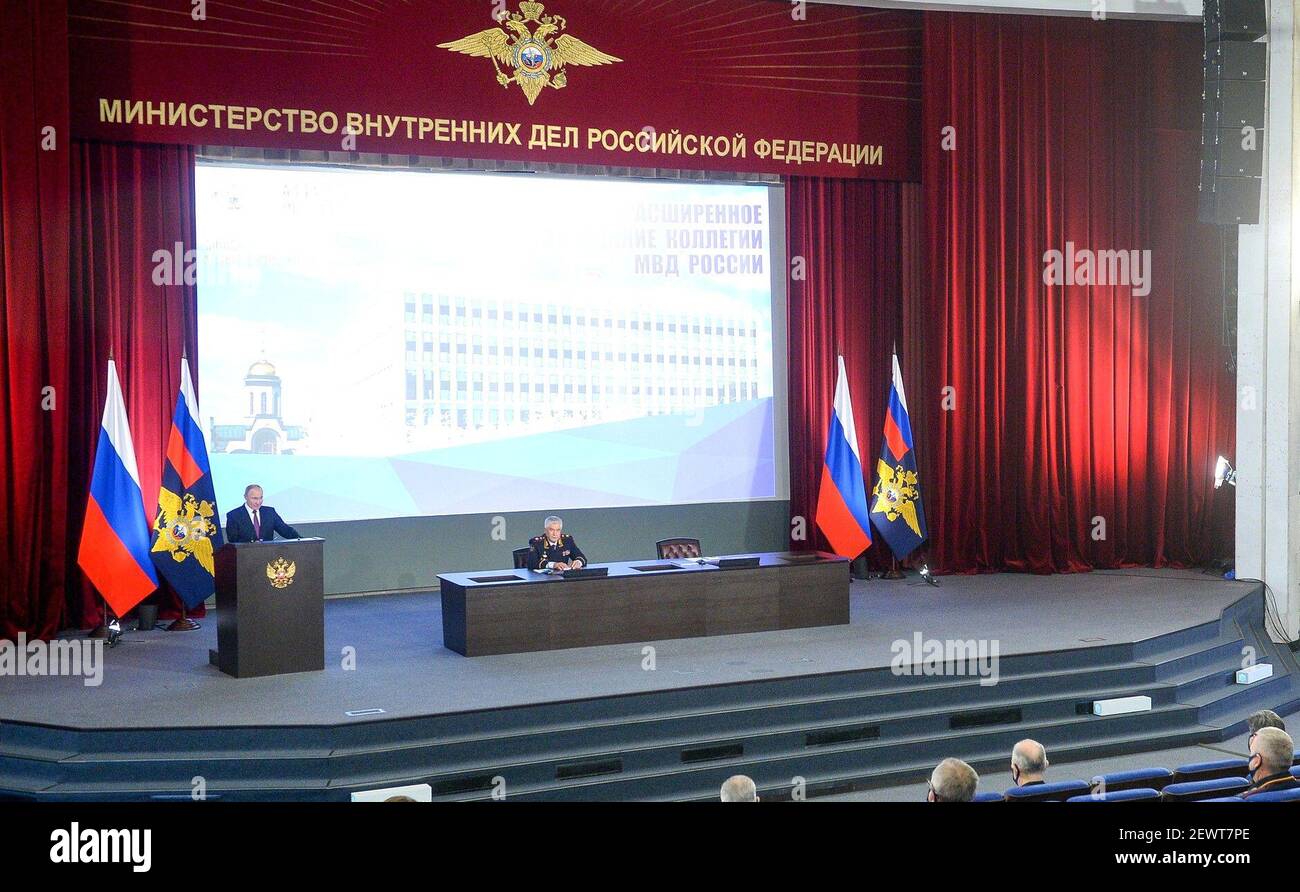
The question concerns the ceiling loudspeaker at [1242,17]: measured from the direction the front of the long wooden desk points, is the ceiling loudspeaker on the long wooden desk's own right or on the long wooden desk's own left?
on the long wooden desk's own left

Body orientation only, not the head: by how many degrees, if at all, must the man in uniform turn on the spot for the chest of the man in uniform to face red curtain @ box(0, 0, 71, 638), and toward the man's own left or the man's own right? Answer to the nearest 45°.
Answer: approximately 90° to the man's own right

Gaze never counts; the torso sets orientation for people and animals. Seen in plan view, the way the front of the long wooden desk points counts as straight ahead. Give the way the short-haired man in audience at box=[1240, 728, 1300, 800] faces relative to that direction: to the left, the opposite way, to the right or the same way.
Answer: the opposite way

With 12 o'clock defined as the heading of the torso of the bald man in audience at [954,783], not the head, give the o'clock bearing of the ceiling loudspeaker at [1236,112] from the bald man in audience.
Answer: The ceiling loudspeaker is roughly at 2 o'clock from the bald man in audience.

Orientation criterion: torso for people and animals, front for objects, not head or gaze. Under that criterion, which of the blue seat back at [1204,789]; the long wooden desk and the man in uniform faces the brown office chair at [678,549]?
the blue seat back

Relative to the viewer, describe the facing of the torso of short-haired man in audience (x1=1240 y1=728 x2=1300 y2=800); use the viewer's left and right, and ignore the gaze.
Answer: facing away from the viewer and to the left of the viewer

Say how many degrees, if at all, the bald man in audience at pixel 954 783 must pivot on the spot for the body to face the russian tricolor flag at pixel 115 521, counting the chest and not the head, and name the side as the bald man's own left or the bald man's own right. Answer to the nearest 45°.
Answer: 0° — they already face it

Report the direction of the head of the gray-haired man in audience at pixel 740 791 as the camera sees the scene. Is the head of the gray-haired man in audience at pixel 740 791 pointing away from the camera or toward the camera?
away from the camera

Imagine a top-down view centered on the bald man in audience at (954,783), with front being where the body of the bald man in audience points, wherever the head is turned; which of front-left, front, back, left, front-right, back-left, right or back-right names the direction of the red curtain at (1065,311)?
front-right

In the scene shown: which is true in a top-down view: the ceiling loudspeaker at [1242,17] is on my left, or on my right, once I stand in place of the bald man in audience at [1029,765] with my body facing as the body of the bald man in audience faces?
on my right

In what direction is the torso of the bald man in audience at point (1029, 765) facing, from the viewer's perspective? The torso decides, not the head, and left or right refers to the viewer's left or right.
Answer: facing away from the viewer and to the left of the viewer

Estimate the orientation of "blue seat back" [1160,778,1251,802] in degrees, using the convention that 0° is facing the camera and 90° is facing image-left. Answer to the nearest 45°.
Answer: approximately 135°

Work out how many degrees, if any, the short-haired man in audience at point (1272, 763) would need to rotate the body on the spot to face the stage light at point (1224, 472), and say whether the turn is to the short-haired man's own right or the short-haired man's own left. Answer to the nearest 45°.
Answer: approximately 45° to the short-haired man's own right
